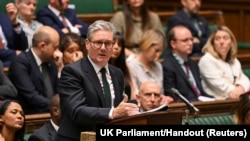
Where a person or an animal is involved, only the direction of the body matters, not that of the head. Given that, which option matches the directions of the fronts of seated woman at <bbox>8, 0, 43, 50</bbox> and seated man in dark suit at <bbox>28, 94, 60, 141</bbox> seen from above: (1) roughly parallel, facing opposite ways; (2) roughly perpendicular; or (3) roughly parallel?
roughly parallel

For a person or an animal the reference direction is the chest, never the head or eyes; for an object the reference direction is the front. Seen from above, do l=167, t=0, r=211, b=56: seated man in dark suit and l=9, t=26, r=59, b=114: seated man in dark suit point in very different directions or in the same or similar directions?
same or similar directions

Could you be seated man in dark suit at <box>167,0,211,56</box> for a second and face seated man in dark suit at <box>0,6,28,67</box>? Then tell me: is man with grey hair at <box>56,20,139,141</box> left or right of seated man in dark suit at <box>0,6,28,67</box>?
left

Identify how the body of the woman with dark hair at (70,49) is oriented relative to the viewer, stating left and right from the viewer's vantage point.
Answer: facing the viewer and to the right of the viewer

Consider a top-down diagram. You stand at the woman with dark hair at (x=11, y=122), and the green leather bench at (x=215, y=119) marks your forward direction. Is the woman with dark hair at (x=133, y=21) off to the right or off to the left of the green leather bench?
left

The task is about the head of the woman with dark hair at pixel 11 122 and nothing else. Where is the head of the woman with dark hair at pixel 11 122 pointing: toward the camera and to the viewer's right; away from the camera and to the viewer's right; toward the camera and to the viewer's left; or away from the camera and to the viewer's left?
toward the camera and to the viewer's right

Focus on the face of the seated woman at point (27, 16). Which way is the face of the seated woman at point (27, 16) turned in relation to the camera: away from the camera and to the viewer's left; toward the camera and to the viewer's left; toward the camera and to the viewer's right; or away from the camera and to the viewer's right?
toward the camera and to the viewer's right

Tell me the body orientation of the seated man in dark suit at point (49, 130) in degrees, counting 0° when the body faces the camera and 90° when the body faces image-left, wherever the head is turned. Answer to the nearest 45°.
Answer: approximately 315°

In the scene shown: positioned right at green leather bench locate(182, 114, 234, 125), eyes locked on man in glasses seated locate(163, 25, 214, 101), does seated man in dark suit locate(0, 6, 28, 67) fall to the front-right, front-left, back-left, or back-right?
front-left

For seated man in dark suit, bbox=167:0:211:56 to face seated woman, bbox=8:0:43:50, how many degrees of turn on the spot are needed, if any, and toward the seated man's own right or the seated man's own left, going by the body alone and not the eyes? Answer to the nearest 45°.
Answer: approximately 90° to the seated man's own right

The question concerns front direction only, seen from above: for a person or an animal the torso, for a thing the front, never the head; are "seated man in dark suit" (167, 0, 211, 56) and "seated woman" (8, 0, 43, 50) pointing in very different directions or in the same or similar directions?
same or similar directions

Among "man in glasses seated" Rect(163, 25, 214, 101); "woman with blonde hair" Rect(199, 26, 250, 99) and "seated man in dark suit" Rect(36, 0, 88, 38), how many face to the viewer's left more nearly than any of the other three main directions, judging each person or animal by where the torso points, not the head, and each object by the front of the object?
0

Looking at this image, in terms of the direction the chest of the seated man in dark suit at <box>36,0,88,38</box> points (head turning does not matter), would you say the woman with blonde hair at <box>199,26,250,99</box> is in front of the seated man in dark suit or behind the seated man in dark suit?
in front
